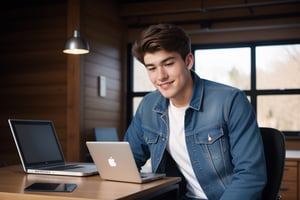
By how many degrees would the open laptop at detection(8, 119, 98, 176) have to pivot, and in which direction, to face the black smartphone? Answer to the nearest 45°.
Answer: approximately 45° to its right

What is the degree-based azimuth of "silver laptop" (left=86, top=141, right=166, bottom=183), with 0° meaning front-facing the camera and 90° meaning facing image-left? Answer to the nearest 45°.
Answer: approximately 225°

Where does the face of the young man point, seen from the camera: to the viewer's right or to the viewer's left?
to the viewer's left

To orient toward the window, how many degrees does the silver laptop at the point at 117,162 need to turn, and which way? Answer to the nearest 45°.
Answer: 0° — it already faces it

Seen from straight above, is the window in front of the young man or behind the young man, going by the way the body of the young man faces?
behind

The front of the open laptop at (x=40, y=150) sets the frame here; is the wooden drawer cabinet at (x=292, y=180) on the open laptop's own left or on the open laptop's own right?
on the open laptop's own left
